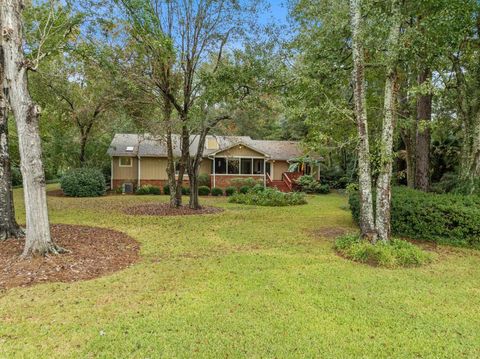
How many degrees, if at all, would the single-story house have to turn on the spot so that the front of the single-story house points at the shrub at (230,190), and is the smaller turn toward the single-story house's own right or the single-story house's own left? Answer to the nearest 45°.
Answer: approximately 45° to the single-story house's own left

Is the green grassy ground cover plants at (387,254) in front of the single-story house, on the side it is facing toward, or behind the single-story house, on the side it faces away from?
in front

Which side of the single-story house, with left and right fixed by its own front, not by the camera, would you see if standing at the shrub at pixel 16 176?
right

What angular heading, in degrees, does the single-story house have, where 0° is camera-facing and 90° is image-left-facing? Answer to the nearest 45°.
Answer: approximately 0°

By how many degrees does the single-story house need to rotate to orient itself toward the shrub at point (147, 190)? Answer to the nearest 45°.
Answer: approximately 90° to its right

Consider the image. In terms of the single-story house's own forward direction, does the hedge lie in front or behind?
in front

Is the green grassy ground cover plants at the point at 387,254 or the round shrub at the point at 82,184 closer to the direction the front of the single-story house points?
the green grassy ground cover plants

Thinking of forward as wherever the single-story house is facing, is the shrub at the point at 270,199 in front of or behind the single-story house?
in front

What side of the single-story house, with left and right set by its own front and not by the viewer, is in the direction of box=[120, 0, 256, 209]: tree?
front
